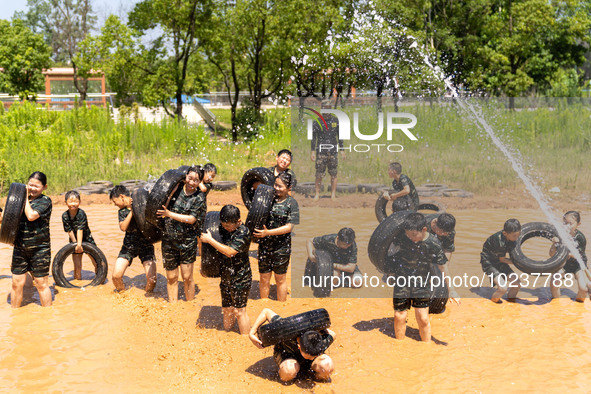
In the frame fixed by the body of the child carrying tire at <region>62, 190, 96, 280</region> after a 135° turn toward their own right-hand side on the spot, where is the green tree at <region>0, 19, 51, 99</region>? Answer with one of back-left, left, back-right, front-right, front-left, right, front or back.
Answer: front-right

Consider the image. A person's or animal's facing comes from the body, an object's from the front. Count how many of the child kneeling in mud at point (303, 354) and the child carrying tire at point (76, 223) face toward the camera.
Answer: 2

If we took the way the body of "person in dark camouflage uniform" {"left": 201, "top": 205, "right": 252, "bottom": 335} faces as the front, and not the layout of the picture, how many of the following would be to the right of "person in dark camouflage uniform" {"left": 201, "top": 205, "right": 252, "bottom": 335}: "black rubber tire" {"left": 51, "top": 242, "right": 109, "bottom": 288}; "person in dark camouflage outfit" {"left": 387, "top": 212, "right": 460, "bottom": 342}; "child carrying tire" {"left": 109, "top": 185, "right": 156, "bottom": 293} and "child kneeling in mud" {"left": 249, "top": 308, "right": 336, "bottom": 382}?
2

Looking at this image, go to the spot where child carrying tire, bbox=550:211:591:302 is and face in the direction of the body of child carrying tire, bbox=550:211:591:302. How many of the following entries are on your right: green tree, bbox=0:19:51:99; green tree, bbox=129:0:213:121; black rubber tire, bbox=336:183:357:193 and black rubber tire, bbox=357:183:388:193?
4

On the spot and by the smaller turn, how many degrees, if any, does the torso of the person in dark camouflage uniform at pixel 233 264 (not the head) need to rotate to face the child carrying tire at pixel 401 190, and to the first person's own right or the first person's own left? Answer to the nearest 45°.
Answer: approximately 180°

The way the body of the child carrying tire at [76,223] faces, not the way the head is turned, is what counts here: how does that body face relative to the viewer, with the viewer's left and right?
facing the viewer

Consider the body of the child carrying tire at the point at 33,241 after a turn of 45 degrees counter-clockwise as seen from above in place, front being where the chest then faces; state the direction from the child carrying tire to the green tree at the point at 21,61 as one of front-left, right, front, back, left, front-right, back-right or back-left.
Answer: back

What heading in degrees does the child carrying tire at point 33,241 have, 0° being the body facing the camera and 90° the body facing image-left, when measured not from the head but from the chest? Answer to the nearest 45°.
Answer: approximately 45°

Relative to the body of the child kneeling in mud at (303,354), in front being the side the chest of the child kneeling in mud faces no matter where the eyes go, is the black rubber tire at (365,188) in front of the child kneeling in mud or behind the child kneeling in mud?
behind
